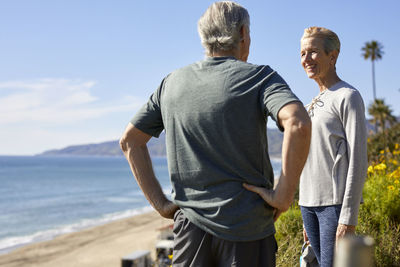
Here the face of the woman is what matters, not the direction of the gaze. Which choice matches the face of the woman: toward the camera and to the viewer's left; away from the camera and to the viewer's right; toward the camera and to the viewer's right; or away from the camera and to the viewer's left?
toward the camera and to the viewer's left

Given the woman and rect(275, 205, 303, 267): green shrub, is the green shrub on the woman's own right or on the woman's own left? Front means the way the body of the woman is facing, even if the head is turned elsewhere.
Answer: on the woman's own right

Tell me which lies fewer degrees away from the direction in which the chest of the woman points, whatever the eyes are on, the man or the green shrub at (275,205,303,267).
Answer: the man

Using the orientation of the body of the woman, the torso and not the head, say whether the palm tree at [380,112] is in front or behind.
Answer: behind

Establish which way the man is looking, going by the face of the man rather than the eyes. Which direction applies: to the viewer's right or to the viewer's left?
to the viewer's right

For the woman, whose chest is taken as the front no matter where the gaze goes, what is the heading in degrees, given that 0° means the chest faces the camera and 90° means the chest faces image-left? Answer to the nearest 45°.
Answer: approximately 45°

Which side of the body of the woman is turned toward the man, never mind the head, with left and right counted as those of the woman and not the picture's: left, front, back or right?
front
